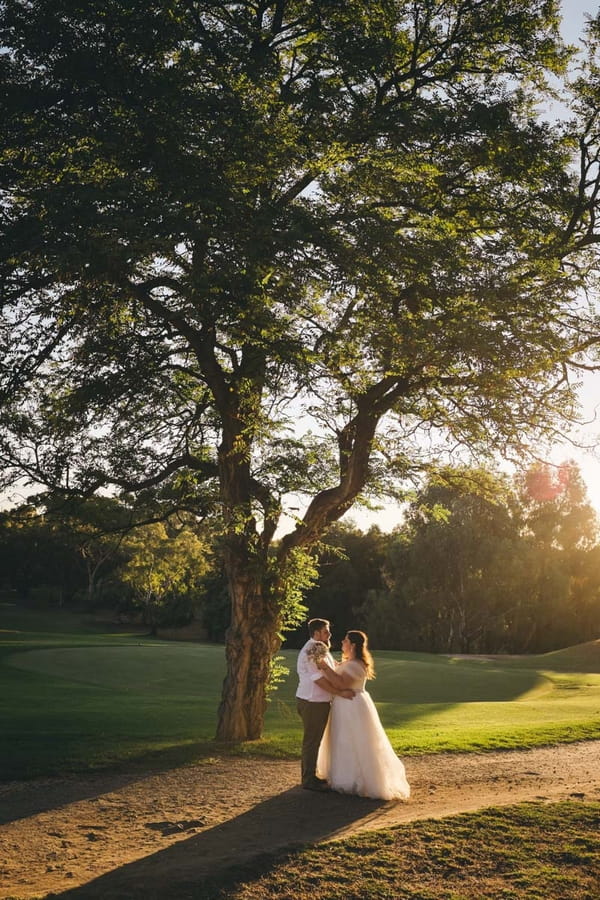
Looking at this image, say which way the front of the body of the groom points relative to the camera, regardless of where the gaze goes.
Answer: to the viewer's right

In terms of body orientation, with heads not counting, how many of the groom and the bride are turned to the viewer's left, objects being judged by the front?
1

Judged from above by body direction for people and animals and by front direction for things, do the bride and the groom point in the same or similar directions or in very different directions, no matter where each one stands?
very different directions

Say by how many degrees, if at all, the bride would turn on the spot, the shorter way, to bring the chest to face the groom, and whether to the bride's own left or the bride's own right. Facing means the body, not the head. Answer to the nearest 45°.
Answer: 0° — they already face them

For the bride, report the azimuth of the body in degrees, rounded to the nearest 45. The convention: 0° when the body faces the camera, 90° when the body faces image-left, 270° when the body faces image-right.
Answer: approximately 90°

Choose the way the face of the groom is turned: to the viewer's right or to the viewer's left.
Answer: to the viewer's right

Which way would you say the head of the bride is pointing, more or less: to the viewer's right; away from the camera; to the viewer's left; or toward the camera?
to the viewer's left
